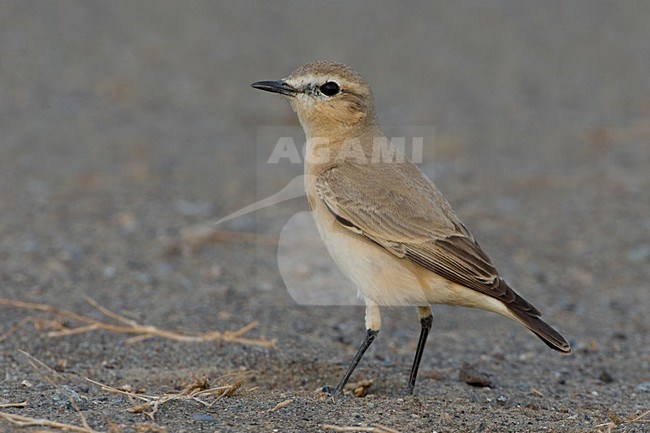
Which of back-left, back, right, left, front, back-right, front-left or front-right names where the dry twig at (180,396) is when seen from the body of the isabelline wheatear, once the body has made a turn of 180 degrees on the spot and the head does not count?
back-right

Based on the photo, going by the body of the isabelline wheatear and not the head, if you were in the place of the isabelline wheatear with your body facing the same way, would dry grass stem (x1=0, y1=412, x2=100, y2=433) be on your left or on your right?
on your left

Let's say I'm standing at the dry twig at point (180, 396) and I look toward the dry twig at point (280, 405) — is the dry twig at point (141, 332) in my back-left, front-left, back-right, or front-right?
back-left

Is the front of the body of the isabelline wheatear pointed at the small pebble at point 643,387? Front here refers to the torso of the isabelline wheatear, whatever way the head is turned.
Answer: no

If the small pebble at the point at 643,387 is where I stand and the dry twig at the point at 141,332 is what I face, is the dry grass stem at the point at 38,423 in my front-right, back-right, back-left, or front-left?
front-left

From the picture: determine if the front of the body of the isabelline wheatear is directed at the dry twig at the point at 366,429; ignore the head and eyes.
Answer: no

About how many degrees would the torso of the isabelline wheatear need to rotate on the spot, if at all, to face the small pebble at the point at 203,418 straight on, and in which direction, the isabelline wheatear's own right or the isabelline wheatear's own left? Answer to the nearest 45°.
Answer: approximately 45° to the isabelline wheatear's own left

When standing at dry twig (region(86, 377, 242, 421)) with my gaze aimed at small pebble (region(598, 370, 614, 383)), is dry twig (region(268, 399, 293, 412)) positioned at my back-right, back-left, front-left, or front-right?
front-right

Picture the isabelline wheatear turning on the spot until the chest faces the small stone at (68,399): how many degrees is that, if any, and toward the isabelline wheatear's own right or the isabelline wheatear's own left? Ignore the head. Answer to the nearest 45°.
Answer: approximately 45° to the isabelline wheatear's own left

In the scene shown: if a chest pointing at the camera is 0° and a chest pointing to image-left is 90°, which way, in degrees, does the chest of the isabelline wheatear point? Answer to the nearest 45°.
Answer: approximately 90°
